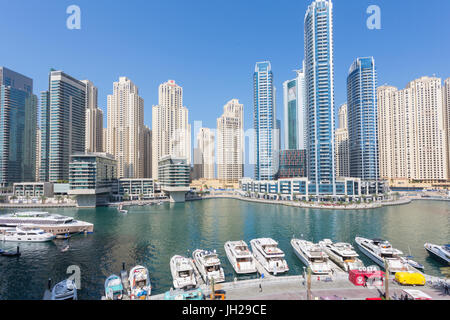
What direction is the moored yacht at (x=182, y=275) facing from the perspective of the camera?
away from the camera

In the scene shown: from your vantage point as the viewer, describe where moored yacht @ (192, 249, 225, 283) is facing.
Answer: facing away from the viewer and to the left of the viewer

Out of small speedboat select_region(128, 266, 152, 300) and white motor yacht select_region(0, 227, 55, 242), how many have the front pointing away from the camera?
1

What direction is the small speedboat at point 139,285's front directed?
away from the camera

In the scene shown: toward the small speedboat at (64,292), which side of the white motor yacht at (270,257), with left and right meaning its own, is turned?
left

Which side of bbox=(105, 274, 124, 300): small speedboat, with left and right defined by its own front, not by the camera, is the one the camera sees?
back

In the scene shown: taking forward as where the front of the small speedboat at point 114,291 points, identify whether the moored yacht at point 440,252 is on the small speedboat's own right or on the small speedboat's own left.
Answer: on the small speedboat's own right

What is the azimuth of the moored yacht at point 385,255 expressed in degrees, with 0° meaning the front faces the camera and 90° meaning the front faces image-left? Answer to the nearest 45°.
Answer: approximately 135°

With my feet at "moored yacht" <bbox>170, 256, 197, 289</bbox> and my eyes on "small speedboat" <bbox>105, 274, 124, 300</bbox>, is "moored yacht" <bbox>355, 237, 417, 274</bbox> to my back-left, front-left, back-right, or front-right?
back-left

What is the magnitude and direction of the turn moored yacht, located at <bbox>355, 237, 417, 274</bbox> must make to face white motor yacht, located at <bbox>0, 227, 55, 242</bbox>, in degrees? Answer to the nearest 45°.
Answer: approximately 45° to its left

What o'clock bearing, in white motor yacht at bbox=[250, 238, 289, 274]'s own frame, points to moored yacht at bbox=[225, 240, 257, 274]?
The moored yacht is roughly at 10 o'clock from the white motor yacht.
